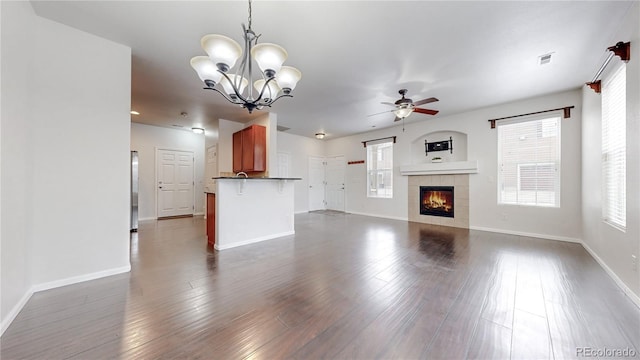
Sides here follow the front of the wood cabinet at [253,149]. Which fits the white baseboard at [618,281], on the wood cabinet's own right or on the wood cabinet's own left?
on the wood cabinet's own left

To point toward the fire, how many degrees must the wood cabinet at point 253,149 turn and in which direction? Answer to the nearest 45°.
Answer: approximately 135° to its left

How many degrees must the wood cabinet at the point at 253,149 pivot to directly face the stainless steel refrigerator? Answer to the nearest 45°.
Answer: approximately 45° to its right

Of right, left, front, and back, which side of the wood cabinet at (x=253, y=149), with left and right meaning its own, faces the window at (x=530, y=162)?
left

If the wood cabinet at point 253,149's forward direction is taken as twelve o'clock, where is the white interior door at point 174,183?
The white interior door is roughly at 3 o'clock from the wood cabinet.

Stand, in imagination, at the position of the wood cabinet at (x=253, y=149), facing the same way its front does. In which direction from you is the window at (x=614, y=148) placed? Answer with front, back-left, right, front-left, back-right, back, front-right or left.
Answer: left

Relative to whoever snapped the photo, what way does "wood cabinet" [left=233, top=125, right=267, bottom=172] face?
facing the viewer and to the left of the viewer

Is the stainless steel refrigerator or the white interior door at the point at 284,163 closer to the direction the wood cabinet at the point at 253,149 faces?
the stainless steel refrigerator

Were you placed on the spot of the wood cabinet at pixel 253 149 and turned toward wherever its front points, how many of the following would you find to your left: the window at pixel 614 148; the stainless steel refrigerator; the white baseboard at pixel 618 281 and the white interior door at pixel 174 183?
2

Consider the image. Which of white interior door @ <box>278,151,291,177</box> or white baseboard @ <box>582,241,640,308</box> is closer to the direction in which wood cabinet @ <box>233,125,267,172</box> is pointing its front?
the white baseboard

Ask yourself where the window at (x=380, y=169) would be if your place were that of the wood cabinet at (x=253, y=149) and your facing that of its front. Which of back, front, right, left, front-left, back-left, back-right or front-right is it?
back-left
